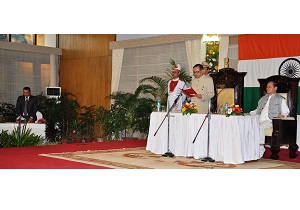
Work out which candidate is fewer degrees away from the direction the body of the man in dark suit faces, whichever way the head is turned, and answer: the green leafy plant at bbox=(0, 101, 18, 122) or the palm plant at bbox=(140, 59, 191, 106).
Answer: the palm plant

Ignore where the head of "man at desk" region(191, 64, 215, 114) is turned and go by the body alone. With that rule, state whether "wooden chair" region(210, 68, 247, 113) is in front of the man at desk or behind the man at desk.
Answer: behind

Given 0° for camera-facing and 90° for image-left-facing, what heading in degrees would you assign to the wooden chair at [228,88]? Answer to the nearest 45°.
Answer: approximately 45°

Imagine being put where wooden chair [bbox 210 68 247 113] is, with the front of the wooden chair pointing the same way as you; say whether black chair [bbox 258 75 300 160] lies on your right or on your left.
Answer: on your left

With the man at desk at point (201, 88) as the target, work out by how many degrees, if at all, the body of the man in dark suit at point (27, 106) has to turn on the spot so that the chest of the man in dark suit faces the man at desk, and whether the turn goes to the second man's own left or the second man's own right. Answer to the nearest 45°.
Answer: approximately 45° to the second man's own left

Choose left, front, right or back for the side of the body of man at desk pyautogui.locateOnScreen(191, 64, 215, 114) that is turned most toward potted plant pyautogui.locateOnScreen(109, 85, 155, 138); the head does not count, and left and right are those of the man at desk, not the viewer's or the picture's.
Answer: right

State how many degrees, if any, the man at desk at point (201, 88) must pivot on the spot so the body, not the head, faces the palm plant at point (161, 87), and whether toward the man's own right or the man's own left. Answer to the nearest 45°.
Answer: approximately 135° to the man's own right

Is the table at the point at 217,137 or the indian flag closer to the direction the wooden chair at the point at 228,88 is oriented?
the table
